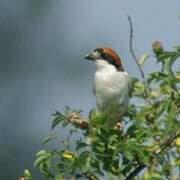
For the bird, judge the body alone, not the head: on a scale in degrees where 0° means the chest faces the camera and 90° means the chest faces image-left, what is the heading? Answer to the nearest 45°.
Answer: approximately 45°
